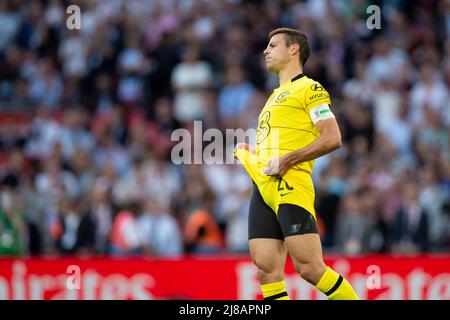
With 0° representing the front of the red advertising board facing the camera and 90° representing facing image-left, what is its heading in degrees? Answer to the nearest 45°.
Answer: approximately 0°
